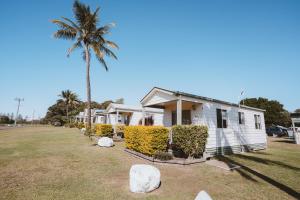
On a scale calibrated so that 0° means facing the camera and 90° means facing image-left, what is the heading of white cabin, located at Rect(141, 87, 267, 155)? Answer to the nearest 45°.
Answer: approximately 45°

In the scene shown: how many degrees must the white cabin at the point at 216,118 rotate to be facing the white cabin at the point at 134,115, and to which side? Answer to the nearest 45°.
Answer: approximately 90° to its right

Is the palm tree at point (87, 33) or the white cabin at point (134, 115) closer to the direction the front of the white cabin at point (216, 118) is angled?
the palm tree

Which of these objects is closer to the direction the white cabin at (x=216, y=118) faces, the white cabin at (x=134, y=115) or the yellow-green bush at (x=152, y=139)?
the yellow-green bush

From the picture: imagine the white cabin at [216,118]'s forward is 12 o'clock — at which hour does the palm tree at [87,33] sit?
The palm tree is roughly at 2 o'clock from the white cabin.

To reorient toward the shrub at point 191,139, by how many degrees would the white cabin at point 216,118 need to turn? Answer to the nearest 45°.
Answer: approximately 45° to its left

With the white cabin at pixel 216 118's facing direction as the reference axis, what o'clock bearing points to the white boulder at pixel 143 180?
The white boulder is roughly at 11 o'clock from the white cabin.

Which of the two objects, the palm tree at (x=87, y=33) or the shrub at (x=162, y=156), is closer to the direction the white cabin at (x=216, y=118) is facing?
the shrub

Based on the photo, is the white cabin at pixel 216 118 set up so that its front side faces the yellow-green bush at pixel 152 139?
yes

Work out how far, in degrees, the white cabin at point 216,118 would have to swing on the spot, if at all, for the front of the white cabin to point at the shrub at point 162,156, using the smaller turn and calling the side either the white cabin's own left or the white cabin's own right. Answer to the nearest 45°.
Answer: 0° — it already faces it
